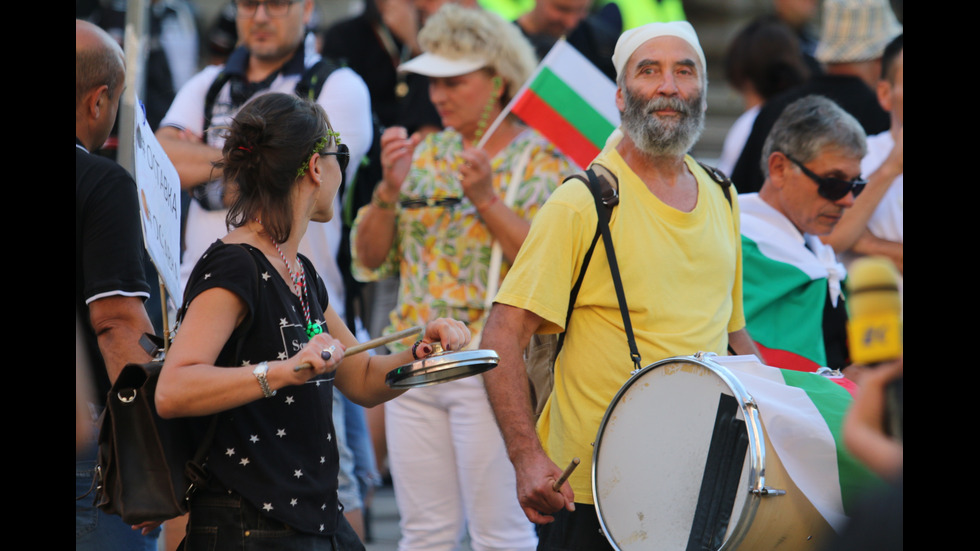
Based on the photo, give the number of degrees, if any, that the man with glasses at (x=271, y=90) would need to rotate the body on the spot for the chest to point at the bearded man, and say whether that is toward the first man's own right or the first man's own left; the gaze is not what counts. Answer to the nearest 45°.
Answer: approximately 45° to the first man's own left

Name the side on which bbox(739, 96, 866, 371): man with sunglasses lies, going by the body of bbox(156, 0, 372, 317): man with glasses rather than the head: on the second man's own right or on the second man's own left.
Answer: on the second man's own left

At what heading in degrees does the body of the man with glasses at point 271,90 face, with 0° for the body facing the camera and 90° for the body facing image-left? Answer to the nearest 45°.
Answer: approximately 0°

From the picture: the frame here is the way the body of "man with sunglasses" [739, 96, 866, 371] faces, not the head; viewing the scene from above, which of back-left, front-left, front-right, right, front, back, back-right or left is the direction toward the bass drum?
front-right
